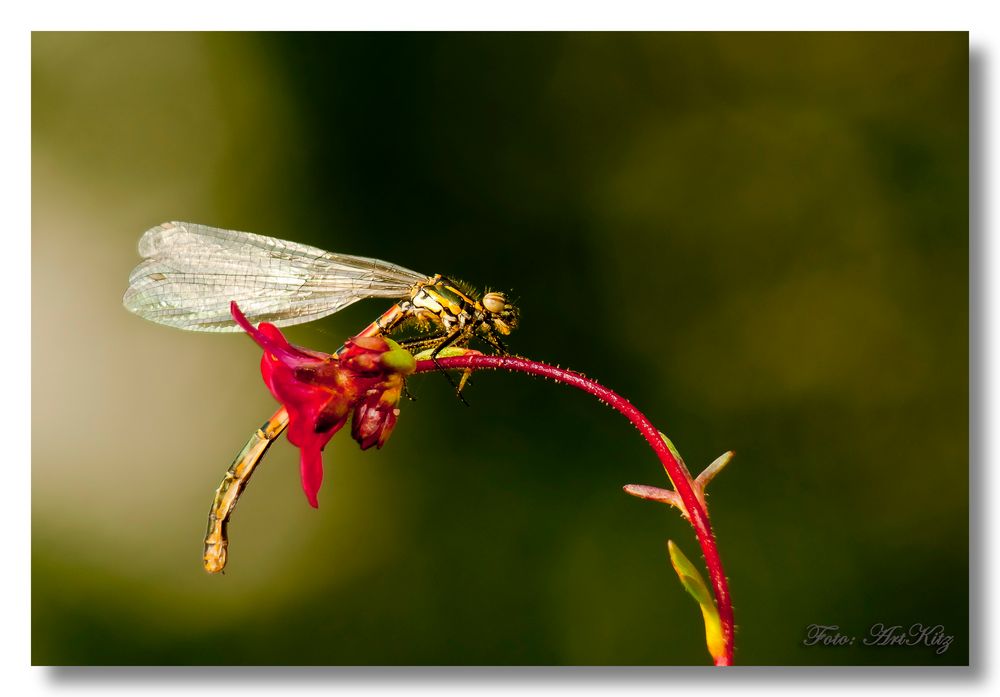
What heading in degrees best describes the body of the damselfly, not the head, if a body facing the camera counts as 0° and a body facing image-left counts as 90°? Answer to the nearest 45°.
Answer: approximately 270°
